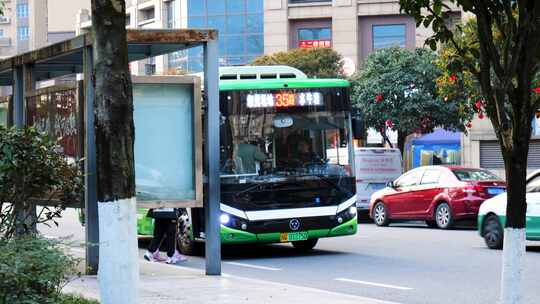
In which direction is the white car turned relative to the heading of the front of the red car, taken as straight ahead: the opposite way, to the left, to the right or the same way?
the same way

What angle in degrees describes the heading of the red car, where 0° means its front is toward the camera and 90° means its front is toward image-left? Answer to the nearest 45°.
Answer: approximately 135°

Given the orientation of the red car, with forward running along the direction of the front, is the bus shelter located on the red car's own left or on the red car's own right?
on the red car's own left

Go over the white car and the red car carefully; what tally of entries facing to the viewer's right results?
0

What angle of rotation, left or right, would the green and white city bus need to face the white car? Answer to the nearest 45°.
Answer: approximately 45° to its left

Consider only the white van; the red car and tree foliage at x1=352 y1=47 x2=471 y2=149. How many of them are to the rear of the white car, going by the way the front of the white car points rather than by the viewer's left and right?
0

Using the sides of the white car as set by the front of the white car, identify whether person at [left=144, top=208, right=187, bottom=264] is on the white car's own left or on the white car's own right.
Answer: on the white car's own left

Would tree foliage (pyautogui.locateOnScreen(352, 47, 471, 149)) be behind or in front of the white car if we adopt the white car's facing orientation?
in front

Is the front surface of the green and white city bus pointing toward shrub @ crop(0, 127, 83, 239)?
no

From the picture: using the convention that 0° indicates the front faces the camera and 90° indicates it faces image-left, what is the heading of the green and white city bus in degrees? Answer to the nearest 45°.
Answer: approximately 315°

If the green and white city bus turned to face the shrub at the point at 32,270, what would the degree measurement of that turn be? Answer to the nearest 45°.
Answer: approximately 45° to its right

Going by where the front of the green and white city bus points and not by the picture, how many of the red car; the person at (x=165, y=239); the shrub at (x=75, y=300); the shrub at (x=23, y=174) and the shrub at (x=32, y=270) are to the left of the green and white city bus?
1
